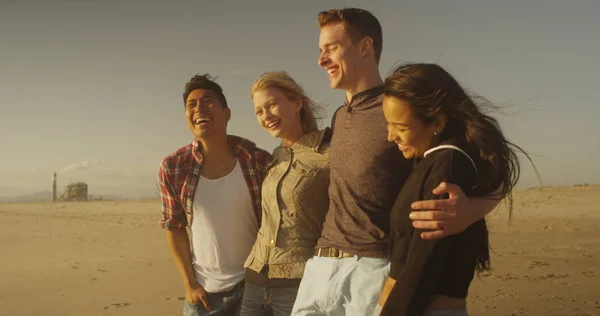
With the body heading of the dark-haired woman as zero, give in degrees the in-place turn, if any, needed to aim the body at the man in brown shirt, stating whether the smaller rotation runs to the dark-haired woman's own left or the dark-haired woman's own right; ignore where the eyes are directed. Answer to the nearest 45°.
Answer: approximately 45° to the dark-haired woman's own right

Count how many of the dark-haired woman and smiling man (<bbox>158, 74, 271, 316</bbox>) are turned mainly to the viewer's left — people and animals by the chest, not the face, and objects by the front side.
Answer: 1

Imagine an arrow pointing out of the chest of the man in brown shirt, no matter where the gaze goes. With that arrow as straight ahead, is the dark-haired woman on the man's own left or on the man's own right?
on the man's own left

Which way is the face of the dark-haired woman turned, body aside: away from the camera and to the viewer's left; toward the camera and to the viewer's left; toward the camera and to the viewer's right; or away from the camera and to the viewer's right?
toward the camera and to the viewer's left

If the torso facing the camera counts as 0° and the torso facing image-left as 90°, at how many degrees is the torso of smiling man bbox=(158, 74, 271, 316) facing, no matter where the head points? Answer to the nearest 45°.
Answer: approximately 0°

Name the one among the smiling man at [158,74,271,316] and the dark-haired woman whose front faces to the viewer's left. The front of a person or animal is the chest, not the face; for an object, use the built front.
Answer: the dark-haired woman

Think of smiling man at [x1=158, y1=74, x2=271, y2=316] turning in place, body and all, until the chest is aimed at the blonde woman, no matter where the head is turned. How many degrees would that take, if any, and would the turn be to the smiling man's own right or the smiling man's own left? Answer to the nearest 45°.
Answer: approximately 45° to the smiling man's own left

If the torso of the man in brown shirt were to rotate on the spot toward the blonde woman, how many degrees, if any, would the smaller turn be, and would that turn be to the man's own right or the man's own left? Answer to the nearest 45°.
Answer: approximately 90° to the man's own right

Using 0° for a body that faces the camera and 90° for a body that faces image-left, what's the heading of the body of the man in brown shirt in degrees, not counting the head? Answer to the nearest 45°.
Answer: approximately 45°

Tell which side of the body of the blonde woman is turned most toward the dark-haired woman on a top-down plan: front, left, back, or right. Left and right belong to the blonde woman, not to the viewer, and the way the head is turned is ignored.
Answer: left

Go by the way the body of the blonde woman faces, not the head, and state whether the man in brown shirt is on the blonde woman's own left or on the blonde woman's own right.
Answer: on the blonde woman's own left

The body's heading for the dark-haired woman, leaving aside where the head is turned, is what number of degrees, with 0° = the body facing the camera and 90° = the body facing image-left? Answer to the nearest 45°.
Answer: approximately 90°

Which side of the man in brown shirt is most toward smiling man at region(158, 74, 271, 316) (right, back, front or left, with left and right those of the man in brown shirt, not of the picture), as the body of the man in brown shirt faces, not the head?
right

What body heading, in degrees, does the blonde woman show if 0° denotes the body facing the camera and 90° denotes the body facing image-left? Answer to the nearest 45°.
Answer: approximately 45°
